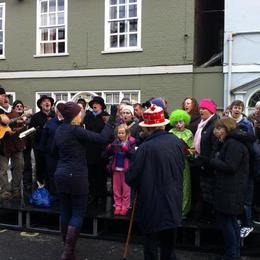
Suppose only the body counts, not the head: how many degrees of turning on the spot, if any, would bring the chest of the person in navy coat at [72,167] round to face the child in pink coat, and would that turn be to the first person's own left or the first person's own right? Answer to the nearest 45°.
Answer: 0° — they already face them

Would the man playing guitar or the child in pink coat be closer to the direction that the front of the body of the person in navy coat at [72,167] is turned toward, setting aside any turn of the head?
the child in pink coat

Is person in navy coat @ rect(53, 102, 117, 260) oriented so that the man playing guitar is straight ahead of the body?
no

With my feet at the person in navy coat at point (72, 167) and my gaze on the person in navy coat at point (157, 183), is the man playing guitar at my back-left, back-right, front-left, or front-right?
back-left

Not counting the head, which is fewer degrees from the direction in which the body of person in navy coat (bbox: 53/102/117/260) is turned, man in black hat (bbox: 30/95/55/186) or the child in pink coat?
the child in pink coat

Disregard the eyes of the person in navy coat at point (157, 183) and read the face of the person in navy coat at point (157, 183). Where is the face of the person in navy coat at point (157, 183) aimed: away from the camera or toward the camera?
away from the camera

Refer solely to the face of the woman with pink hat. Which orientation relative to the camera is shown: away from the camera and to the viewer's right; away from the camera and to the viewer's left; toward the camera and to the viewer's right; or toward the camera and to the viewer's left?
toward the camera and to the viewer's left

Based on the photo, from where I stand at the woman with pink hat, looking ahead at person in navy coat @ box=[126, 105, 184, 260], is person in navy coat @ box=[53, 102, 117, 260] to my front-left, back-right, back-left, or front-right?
front-right

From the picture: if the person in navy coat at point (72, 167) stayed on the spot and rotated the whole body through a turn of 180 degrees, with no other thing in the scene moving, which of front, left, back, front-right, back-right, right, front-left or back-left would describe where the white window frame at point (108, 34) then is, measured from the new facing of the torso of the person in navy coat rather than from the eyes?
back-right

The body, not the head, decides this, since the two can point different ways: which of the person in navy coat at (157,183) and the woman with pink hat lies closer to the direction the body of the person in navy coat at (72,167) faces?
the woman with pink hat

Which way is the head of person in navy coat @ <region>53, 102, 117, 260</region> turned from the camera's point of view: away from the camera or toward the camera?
away from the camera

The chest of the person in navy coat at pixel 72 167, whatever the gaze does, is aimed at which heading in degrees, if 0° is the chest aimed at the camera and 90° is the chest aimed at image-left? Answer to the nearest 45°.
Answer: approximately 225°

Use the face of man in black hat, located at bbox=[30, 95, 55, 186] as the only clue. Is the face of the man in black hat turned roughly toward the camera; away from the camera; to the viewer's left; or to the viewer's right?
toward the camera

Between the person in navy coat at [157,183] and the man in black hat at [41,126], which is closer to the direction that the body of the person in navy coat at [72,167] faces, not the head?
the man in black hat

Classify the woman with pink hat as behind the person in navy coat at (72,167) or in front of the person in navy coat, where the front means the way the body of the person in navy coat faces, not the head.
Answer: in front

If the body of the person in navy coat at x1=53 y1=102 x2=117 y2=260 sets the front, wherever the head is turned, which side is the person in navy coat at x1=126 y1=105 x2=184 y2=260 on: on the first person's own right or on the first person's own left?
on the first person's own right
